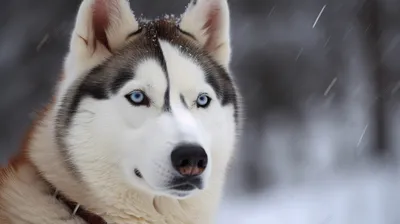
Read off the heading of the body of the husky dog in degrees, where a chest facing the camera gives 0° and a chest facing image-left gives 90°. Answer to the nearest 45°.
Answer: approximately 315°
